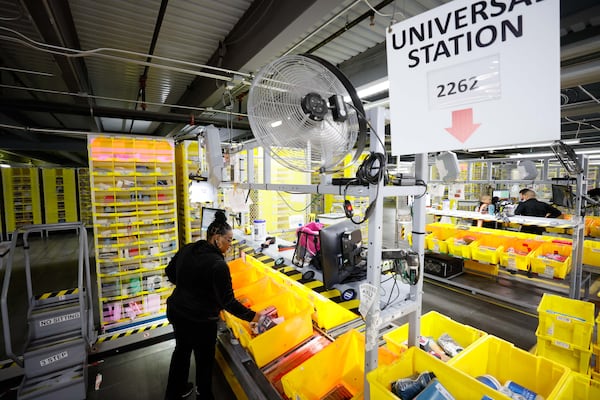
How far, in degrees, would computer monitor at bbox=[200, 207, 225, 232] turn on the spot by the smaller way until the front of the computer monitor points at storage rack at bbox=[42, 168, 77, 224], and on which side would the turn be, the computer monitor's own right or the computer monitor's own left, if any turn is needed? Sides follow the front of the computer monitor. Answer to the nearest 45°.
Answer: approximately 90° to the computer monitor's own right

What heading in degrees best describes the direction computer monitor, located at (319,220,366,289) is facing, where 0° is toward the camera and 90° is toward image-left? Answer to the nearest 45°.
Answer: approximately 135°

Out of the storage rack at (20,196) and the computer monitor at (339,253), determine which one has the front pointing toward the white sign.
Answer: the storage rack

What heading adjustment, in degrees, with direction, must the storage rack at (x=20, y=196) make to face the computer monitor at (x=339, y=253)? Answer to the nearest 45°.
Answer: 0° — it already faces it

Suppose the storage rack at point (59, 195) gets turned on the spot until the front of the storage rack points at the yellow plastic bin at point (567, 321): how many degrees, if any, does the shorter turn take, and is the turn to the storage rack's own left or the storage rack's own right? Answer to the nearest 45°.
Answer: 0° — it already faces it

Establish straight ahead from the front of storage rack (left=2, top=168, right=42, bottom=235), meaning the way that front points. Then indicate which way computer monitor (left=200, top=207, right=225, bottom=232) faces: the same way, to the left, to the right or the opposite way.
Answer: the same way
